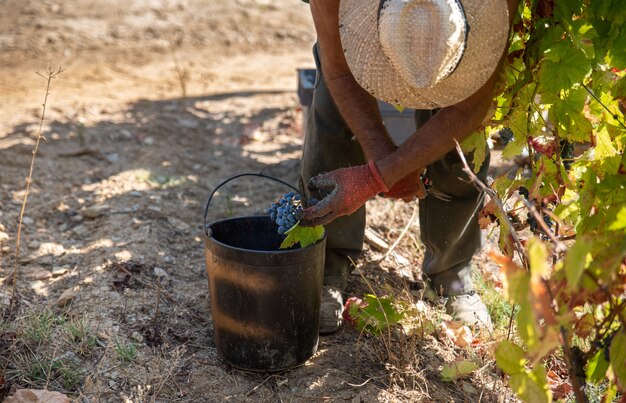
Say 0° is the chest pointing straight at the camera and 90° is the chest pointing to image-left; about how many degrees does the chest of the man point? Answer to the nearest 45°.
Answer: approximately 0°

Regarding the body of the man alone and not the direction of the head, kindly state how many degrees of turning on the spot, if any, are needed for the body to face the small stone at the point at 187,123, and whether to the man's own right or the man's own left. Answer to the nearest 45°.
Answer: approximately 135° to the man's own right

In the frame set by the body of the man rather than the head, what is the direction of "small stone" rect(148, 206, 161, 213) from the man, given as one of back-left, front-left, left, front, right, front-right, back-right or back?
back-right

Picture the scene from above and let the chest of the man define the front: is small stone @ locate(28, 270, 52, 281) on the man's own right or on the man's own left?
on the man's own right

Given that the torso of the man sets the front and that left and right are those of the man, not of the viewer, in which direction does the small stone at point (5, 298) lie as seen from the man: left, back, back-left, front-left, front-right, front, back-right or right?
right

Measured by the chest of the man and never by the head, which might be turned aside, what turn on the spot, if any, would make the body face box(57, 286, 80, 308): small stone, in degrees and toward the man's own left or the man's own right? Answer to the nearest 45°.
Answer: approximately 90° to the man's own right
